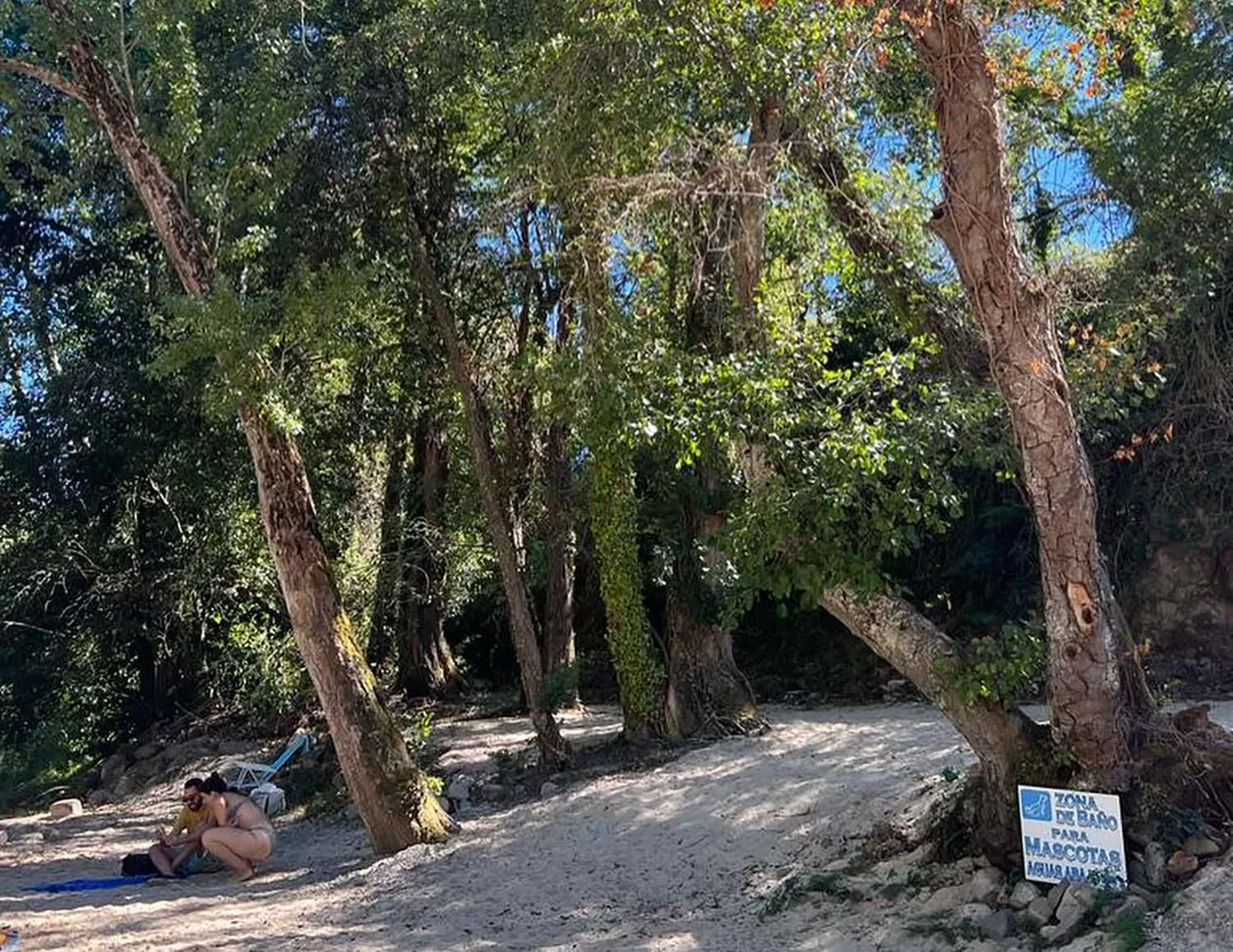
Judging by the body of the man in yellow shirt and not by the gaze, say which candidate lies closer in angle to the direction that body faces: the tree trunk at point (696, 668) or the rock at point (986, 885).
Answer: the rock

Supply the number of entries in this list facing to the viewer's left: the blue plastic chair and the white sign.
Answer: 1

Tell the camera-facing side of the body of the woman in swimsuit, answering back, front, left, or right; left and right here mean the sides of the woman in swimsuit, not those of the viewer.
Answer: left

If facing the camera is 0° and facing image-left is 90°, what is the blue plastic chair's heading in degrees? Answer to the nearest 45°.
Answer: approximately 90°

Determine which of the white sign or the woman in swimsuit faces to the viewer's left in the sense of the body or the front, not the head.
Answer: the woman in swimsuit

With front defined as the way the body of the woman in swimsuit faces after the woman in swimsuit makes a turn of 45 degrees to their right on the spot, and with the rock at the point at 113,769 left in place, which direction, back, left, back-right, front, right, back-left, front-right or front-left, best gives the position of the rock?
front-right

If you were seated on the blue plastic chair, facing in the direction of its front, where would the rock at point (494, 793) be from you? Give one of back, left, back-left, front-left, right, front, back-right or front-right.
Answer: back-left

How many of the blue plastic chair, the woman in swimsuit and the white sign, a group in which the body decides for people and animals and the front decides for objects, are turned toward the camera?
1

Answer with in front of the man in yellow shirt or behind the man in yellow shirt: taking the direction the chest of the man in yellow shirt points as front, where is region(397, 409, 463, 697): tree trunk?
behind
